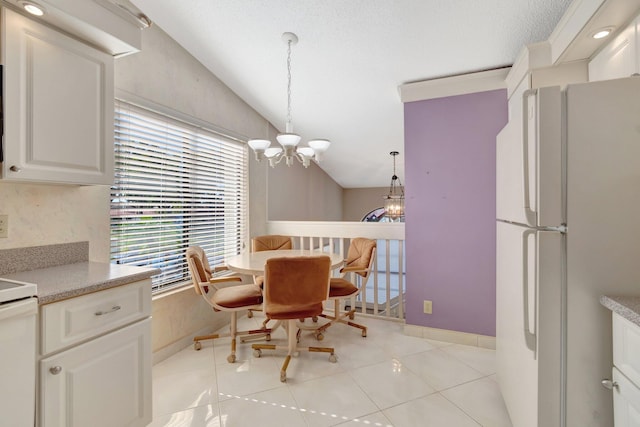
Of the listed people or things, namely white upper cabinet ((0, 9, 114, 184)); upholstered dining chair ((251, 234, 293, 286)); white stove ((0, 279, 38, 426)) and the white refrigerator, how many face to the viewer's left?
1

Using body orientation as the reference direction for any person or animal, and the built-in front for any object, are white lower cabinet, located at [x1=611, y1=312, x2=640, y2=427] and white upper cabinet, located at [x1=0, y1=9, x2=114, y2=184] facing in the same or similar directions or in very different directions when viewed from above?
very different directions

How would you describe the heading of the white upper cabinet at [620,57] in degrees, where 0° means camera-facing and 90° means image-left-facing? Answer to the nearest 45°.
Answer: approximately 90°

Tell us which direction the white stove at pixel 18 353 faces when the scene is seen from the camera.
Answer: facing the viewer and to the right of the viewer

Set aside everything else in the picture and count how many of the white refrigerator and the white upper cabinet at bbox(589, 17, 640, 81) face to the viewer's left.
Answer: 2

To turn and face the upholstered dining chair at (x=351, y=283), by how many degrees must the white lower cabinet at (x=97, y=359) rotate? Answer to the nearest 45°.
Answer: approximately 45° to its left

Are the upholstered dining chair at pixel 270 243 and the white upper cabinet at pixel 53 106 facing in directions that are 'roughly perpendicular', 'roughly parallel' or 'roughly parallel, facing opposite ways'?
roughly perpendicular

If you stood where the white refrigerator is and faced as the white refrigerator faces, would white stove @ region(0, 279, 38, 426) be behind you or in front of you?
in front

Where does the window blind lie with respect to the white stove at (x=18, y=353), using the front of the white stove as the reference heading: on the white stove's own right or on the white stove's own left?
on the white stove's own left

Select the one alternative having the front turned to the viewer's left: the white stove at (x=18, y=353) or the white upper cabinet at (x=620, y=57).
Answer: the white upper cabinet

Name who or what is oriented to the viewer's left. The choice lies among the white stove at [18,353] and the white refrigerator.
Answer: the white refrigerator

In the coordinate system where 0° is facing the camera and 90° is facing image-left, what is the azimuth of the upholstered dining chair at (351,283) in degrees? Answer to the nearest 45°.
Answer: approximately 45°

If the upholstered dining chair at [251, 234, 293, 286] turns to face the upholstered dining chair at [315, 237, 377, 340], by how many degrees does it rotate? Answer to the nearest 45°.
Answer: approximately 45° to its left

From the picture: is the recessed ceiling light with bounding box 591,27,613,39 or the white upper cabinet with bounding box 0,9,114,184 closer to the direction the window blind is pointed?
the recessed ceiling light
